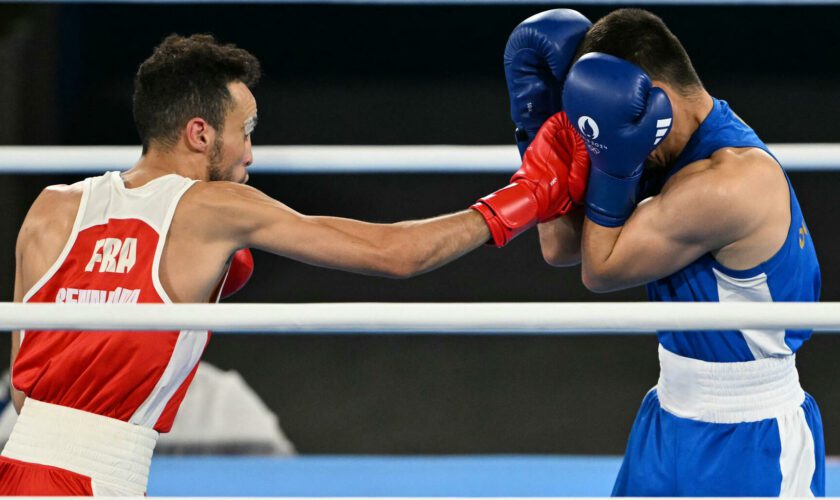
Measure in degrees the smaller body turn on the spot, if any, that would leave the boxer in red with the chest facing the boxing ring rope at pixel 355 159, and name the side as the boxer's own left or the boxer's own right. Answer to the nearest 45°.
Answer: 0° — they already face it

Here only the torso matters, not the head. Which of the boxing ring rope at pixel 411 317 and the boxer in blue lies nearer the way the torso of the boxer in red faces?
the boxer in blue

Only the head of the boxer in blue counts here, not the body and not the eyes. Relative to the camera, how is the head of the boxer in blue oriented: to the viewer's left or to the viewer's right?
to the viewer's left

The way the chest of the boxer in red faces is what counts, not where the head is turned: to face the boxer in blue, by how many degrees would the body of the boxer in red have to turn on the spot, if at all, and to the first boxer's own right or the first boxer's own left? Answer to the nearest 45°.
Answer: approximately 45° to the first boxer's own right

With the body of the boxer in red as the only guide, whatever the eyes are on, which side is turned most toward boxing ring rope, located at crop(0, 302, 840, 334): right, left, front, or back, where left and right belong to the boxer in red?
right

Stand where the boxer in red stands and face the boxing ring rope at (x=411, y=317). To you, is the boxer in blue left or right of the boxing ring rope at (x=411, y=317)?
left

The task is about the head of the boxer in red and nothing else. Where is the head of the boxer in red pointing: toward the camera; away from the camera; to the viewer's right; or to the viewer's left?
to the viewer's right

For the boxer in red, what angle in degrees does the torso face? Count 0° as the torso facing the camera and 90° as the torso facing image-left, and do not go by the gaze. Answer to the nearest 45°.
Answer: approximately 225°

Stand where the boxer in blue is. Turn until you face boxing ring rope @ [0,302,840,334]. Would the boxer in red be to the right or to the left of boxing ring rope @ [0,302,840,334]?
right
